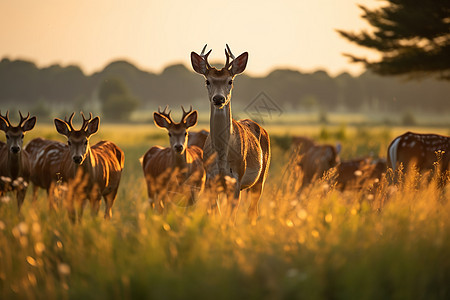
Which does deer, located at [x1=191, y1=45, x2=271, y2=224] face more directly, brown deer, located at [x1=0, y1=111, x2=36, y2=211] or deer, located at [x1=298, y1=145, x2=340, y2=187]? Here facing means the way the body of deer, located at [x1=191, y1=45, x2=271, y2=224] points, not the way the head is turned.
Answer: the brown deer

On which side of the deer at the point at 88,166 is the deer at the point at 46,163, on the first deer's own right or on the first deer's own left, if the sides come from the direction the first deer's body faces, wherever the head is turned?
on the first deer's own right

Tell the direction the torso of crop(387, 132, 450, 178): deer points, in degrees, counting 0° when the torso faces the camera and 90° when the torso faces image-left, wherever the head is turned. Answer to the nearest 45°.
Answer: approximately 270°

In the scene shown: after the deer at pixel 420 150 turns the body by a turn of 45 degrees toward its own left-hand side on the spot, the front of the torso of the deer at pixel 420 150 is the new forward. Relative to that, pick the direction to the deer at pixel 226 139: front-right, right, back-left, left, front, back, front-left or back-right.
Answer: back

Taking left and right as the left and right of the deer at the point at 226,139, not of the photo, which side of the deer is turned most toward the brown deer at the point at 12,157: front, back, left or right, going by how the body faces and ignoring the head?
right

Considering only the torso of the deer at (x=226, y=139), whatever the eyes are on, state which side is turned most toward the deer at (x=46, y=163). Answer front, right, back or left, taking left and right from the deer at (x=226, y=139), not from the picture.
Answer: right

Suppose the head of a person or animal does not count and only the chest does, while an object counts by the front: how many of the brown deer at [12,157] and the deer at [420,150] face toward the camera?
1

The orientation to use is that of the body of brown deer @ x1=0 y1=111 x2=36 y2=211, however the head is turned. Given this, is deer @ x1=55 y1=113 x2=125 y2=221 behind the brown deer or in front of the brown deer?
in front

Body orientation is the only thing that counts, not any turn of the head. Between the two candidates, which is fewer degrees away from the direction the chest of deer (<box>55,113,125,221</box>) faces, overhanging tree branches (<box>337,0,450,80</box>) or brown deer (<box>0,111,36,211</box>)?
the brown deer

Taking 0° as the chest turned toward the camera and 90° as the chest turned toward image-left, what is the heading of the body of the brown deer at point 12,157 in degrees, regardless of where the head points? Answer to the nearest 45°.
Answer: approximately 0°

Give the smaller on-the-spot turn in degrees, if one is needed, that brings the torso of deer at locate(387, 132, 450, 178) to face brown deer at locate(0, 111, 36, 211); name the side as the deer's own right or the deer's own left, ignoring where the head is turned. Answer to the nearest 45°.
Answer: approximately 135° to the deer's own right
